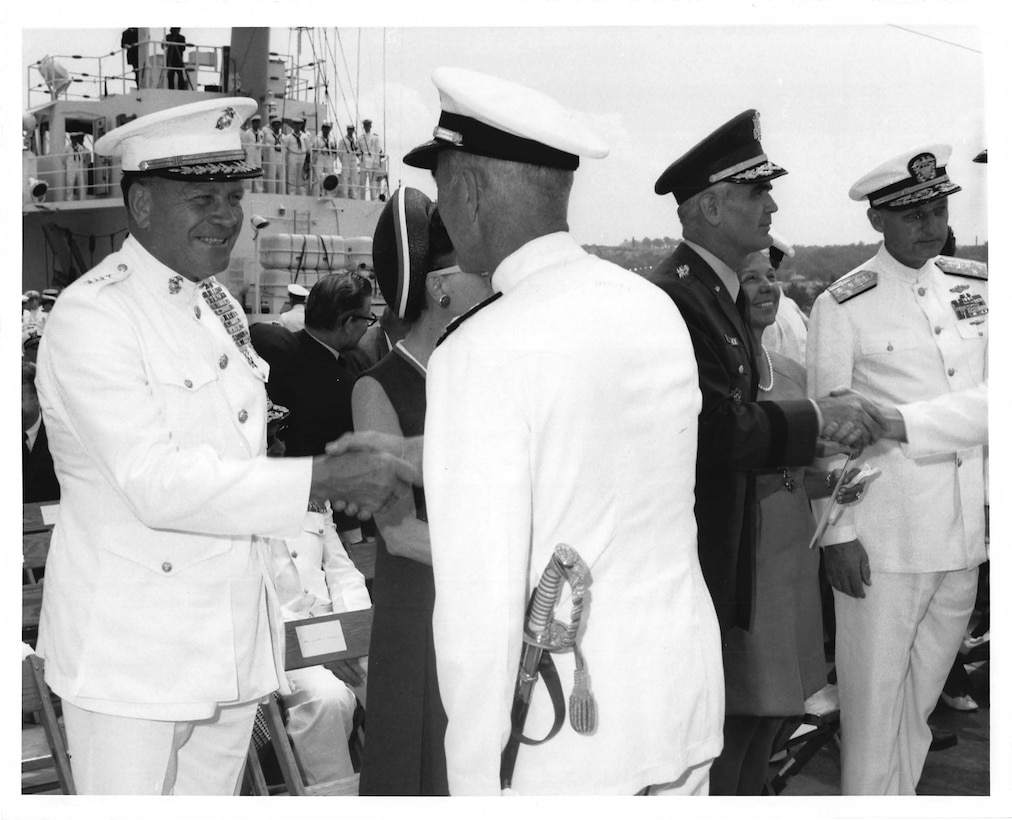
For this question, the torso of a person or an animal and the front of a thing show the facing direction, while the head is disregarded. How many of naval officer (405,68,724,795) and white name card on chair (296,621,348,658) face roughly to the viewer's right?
0

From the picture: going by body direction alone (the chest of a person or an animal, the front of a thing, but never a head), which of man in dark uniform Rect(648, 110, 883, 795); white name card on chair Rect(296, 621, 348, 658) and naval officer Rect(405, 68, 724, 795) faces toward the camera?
the white name card on chair

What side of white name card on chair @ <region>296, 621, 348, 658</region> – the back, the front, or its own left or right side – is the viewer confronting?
front

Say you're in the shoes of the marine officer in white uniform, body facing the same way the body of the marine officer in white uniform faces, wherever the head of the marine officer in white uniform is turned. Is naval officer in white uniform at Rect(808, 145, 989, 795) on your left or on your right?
on your left

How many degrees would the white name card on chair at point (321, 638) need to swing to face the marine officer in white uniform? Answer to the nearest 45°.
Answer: approximately 45° to its right

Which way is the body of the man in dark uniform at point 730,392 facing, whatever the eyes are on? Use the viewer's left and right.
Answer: facing to the right of the viewer

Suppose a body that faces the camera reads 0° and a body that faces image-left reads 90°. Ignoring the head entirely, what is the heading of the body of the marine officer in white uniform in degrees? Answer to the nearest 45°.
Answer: approximately 315°

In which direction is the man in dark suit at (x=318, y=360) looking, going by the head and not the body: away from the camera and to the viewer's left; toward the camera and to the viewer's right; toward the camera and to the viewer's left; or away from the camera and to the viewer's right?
away from the camera and to the viewer's right

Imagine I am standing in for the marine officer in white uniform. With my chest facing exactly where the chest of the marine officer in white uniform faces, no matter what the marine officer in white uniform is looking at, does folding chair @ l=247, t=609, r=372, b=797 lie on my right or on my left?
on my left

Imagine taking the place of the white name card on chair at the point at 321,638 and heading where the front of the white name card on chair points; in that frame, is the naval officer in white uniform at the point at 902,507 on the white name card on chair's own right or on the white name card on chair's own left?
on the white name card on chair's own left
